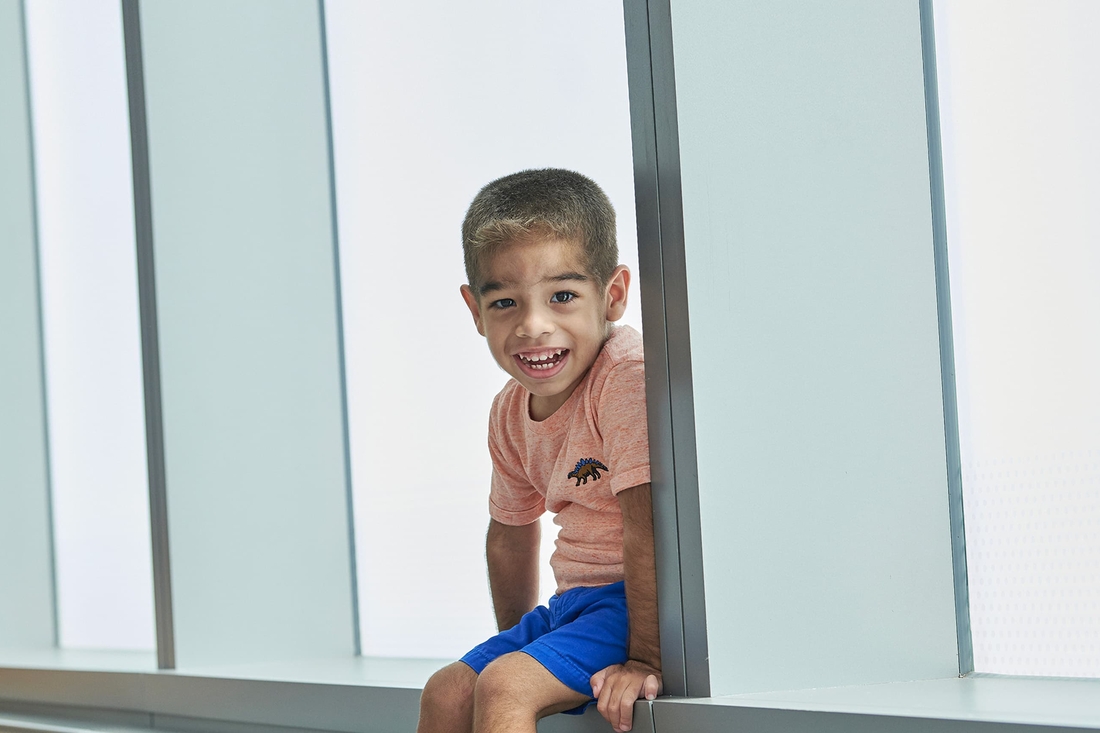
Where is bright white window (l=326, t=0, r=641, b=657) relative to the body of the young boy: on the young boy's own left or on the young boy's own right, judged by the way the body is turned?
on the young boy's own right

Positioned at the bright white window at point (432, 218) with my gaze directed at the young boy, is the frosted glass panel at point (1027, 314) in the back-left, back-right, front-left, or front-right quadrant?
front-left

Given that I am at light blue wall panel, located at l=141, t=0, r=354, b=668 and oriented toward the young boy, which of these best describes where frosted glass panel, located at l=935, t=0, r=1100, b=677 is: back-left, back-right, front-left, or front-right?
front-left

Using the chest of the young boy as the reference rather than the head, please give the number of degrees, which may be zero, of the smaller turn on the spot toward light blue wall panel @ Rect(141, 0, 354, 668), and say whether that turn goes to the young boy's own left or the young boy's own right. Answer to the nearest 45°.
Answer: approximately 90° to the young boy's own right

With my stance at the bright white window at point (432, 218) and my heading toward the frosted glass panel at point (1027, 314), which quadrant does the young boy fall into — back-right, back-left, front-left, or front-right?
front-right

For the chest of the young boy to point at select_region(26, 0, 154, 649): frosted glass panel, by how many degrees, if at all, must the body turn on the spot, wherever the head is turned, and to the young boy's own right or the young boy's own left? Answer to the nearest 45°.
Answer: approximately 90° to the young boy's own right

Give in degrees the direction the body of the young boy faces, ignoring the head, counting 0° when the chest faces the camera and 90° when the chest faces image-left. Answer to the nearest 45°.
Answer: approximately 45°
